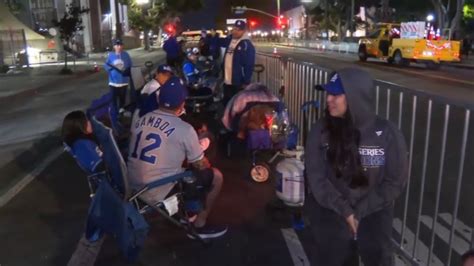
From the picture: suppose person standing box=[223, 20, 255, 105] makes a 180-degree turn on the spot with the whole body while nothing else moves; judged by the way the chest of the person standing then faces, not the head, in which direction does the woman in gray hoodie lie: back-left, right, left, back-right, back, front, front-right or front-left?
back-right

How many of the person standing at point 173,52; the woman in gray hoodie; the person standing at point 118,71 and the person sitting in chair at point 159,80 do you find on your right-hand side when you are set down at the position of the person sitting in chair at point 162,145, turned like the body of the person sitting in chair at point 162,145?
1

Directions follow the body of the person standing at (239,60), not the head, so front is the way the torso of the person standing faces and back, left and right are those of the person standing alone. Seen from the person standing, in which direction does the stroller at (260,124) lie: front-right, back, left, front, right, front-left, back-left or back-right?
front-left

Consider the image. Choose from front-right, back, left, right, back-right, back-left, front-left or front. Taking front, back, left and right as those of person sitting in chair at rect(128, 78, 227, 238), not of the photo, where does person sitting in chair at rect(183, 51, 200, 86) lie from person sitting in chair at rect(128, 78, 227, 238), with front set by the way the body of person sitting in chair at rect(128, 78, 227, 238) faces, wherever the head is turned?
front-left

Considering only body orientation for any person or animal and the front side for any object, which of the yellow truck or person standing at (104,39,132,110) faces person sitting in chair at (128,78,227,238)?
the person standing

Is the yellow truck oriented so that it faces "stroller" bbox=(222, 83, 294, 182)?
no

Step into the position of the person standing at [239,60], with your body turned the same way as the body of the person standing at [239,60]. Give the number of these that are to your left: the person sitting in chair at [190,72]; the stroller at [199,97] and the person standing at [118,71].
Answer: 0

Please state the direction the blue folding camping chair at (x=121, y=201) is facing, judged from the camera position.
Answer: facing away from the viewer and to the right of the viewer

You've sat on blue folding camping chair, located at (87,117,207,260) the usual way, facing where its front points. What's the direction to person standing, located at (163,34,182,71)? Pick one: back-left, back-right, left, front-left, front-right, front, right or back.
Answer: front-left

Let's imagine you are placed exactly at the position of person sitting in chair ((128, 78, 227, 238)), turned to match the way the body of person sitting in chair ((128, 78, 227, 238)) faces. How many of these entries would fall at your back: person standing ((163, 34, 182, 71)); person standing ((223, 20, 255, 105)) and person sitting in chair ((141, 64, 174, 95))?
0

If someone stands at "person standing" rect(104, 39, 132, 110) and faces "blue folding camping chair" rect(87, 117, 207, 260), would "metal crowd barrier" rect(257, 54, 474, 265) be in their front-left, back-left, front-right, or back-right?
front-left

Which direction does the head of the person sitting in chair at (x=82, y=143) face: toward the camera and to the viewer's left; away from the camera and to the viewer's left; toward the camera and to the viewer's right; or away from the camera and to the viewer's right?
away from the camera and to the viewer's right

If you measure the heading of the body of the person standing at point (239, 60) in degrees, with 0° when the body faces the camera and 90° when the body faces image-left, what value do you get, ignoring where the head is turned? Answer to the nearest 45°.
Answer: approximately 45°

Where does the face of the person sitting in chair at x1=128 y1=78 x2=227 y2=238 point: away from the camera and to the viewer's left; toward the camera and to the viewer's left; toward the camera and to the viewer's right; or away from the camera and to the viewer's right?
away from the camera and to the viewer's right

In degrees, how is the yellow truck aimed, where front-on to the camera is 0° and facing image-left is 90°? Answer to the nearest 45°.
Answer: approximately 135°

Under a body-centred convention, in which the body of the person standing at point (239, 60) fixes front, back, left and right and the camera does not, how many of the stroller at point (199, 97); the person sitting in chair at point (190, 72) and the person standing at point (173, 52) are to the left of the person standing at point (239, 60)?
0

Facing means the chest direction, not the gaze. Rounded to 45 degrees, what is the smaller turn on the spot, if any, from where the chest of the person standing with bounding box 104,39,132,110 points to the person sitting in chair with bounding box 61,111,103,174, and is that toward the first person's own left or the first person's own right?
0° — they already face them

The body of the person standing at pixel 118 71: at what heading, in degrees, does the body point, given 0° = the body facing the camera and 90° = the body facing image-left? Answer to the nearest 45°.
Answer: approximately 0°
